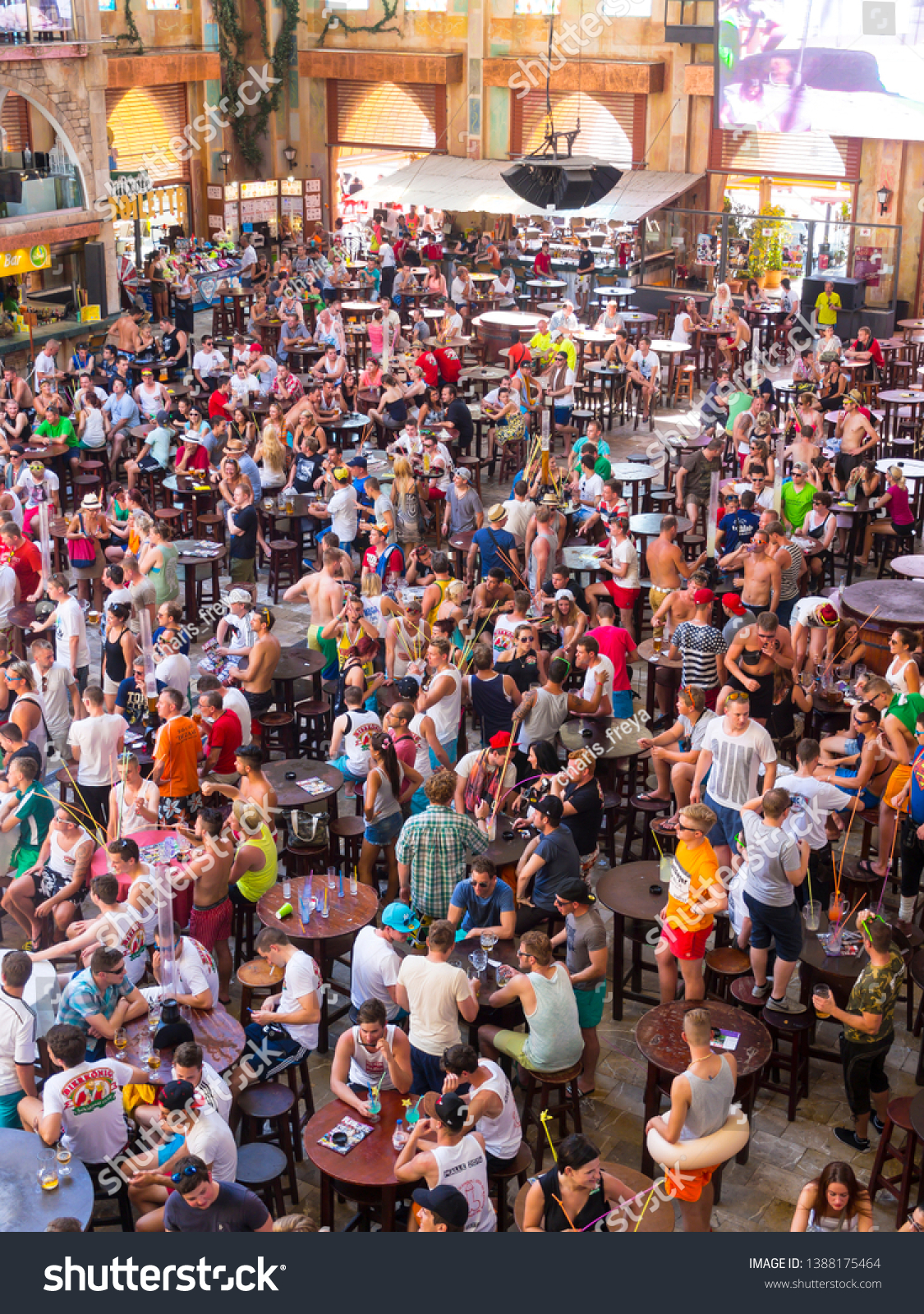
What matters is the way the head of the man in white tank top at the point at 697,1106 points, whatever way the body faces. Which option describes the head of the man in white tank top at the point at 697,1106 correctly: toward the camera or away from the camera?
away from the camera

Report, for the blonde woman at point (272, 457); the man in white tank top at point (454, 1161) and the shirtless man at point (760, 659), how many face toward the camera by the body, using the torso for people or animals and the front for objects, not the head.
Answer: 1

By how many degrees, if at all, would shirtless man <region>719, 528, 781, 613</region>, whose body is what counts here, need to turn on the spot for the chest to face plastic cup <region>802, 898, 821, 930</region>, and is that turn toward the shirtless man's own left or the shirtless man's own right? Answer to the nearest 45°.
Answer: approximately 45° to the shirtless man's own left

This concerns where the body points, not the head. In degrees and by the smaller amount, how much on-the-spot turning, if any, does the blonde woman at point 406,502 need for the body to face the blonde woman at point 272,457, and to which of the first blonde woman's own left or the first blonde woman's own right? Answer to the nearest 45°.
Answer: approximately 45° to the first blonde woman's own left

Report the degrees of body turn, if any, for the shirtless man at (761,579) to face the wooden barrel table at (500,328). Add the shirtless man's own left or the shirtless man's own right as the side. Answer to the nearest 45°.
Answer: approximately 135° to the shirtless man's own right

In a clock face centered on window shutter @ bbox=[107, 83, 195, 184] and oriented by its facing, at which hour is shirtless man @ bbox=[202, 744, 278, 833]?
The shirtless man is roughly at 12 o'clock from the window shutter.
